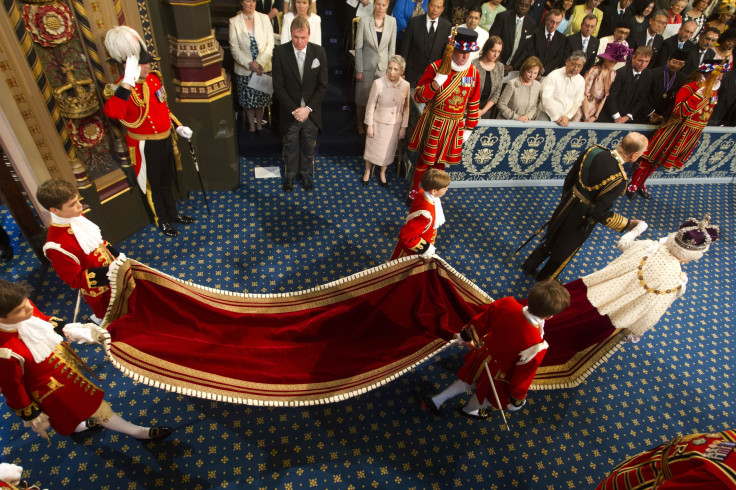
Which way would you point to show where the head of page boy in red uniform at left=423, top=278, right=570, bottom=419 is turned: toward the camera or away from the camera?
away from the camera

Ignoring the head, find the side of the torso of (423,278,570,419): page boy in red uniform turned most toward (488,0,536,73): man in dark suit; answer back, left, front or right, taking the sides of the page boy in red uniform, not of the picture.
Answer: left

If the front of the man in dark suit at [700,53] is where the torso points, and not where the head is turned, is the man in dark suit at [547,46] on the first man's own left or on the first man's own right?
on the first man's own right

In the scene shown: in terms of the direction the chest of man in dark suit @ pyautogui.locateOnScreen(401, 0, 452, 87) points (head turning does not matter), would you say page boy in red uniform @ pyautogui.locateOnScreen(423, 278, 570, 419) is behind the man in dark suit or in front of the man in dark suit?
in front

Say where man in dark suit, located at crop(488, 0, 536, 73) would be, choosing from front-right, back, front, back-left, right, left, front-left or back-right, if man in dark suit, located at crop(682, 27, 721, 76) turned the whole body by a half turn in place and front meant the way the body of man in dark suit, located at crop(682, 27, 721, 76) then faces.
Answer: back-left

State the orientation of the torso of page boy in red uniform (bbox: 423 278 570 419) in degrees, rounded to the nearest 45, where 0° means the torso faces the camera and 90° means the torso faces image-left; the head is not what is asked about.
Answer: approximately 225°

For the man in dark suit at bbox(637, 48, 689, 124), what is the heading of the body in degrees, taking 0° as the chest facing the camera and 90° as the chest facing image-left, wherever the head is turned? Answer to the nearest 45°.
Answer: approximately 0°

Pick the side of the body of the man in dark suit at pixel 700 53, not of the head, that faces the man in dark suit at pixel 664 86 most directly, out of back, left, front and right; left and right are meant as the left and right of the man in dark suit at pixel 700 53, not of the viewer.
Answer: front

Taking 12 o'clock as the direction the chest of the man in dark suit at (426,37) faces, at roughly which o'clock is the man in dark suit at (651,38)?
the man in dark suit at (651,38) is roughly at 8 o'clock from the man in dark suit at (426,37).

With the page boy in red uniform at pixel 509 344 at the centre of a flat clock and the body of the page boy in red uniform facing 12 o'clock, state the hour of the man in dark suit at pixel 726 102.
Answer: The man in dark suit is roughly at 11 o'clock from the page boy in red uniform.

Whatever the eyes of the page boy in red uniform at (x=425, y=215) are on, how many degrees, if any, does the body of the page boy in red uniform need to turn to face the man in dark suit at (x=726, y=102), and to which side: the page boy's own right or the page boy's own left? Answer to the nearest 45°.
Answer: approximately 45° to the page boy's own left

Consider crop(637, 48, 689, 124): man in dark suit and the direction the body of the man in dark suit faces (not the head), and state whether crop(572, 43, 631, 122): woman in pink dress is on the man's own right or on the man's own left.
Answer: on the man's own right

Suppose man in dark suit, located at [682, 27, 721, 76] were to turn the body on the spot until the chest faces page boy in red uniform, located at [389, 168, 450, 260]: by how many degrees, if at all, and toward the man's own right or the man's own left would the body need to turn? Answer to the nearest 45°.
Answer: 0° — they already face them
